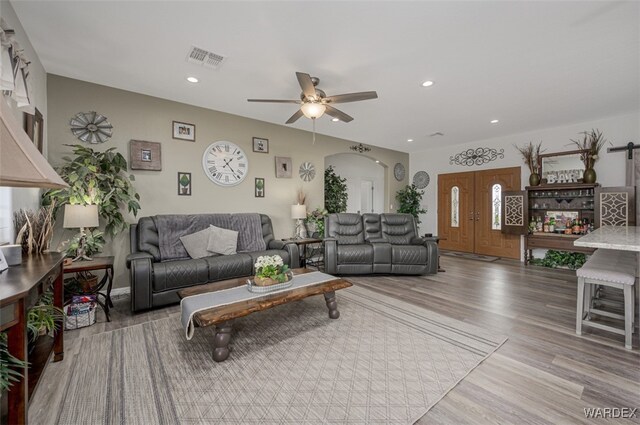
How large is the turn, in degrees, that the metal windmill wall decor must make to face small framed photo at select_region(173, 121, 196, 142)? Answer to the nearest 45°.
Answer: approximately 90° to its left

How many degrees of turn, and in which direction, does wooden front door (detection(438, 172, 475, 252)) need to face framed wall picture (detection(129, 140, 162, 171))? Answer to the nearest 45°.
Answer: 0° — it already faces it

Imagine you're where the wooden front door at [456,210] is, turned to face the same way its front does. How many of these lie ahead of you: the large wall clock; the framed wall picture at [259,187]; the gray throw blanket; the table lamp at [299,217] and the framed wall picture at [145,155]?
5

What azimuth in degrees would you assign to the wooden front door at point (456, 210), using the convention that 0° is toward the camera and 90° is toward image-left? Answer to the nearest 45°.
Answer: approximately 45°

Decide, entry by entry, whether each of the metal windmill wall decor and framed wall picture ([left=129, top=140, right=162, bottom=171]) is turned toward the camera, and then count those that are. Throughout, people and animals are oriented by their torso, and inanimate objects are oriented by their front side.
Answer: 2

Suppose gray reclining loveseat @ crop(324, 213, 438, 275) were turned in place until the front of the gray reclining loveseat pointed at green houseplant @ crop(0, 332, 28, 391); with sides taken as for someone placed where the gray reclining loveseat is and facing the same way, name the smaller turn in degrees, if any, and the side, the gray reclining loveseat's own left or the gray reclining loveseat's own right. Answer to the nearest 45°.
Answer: approximately 45° to the gray reclining loveseat's own right

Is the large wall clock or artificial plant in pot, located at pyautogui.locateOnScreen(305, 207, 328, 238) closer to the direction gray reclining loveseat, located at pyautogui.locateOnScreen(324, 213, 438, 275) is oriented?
the large wall clock

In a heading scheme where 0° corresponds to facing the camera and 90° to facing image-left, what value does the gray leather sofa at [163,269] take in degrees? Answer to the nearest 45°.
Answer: approximately 315°

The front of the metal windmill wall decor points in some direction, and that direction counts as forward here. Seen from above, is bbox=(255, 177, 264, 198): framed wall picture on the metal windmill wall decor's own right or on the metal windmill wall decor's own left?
on the metal windmill wall decor's own left

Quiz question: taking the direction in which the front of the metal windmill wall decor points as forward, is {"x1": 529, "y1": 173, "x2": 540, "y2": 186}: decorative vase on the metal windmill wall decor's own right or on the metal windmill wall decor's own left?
on the metal windmill wall decor's own left

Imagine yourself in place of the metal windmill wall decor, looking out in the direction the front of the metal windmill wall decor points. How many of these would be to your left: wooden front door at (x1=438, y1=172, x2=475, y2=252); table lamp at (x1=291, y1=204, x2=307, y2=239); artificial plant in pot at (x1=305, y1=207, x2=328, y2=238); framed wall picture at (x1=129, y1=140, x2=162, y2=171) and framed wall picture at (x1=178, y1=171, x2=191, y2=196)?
5

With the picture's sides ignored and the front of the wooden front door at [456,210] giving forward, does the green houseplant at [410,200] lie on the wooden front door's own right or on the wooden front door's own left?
on the wooden front door's own right

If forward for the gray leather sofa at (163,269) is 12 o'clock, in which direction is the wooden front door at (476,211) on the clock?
The wooden front door is roughly at 10 o'clock from the gray leather sofa.

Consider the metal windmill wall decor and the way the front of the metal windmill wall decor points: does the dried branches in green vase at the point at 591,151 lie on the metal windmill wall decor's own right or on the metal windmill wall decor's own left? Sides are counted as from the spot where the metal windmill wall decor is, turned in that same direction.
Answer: on the metal windmill wall decor's own left

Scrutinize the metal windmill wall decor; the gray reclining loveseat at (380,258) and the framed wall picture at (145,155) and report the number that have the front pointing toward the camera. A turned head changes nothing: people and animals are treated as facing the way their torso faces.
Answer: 3

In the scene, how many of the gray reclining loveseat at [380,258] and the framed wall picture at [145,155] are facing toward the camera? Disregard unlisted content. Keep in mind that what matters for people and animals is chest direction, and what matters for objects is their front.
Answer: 2
